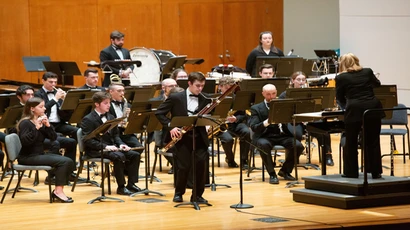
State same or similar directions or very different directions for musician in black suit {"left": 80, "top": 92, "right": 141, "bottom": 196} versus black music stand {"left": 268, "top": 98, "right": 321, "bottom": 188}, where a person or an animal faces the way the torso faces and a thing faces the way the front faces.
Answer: very different directions

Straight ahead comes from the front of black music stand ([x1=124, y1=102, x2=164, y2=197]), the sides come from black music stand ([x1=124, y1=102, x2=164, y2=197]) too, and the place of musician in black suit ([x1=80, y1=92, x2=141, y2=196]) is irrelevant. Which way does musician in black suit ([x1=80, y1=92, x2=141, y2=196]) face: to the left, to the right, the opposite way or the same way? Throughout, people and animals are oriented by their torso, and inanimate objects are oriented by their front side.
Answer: the opposite way

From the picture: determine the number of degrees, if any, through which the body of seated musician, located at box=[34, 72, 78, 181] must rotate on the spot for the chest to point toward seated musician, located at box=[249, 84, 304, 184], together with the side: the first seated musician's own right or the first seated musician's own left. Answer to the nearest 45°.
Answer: approximately 45° to the first seated musician's own left

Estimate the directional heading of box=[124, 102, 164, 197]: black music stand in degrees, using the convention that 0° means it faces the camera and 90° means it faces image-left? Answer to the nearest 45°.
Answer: approximately 135°

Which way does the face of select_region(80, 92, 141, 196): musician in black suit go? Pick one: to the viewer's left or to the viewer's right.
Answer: to the viewer's right

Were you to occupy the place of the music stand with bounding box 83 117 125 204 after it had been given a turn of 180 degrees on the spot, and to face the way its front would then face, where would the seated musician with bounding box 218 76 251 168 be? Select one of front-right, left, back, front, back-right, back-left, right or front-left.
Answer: left

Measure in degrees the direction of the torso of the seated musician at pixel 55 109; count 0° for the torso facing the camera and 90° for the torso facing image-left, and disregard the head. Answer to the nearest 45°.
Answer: approximately 315°

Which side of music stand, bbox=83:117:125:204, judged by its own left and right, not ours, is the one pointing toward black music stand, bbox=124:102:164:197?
right

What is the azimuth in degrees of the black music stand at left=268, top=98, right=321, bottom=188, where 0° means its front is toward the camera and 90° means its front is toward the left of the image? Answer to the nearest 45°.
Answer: approximately 135°

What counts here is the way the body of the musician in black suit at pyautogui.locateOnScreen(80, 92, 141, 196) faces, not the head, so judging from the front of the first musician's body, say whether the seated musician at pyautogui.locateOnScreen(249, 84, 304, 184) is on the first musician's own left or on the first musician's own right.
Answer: on the first musician's own left

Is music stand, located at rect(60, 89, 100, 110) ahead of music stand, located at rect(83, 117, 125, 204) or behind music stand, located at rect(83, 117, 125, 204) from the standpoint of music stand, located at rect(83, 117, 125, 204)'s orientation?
ahead

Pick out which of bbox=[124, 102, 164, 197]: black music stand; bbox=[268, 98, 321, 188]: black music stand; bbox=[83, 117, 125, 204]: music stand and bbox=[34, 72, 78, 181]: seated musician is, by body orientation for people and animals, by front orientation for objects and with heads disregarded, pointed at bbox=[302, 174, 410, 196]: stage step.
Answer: the seated musician
